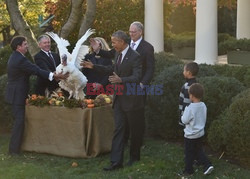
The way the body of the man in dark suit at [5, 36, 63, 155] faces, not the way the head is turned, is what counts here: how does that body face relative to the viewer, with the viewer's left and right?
facing to the right of the viewer

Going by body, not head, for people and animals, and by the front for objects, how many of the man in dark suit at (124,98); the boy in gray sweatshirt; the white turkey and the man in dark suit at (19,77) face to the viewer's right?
1

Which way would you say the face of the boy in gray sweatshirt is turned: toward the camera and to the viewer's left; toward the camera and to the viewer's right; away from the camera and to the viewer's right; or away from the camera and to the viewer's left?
away from the camera and to the viewer's left

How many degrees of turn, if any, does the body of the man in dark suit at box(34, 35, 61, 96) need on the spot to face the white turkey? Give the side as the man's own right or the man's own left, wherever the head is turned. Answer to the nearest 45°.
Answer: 0° — they already face it

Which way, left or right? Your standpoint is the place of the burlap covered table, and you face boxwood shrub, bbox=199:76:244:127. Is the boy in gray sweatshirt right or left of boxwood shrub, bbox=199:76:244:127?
right

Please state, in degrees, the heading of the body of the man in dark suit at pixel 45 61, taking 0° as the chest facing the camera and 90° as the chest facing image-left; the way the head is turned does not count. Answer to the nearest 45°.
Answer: approximately 315°

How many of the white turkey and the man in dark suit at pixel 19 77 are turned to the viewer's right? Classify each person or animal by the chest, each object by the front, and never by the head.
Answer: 1

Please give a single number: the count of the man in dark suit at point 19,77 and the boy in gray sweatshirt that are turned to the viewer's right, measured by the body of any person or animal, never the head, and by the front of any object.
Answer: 1

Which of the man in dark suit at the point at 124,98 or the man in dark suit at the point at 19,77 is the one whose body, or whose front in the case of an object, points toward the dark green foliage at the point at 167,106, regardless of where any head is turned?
the man in dark suit at the point at 19,77

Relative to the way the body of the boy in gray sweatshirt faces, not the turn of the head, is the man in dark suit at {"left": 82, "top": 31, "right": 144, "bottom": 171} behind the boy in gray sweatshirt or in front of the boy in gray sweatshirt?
in front

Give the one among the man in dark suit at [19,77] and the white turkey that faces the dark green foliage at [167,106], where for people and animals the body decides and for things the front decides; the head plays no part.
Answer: the man in dark suit

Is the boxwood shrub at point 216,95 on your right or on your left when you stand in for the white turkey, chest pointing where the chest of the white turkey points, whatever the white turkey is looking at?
on your left

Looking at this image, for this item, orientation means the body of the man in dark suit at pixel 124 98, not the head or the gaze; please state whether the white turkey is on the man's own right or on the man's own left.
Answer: on the man's own right

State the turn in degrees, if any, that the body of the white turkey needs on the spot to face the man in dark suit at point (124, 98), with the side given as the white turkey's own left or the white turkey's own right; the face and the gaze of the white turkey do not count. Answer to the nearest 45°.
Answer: approximately 90° to the white turkey's own left

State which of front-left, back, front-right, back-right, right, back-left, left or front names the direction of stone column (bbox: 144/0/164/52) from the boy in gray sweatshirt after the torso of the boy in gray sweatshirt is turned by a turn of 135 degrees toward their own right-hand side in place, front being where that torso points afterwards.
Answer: left

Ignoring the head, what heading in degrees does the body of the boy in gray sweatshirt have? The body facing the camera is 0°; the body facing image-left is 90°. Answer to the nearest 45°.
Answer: approximately 135°
